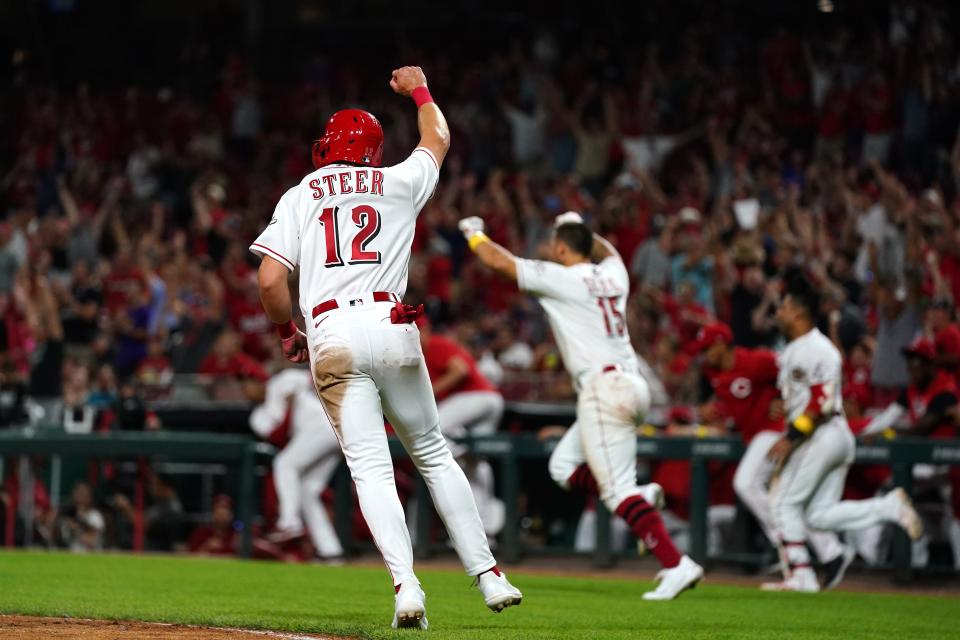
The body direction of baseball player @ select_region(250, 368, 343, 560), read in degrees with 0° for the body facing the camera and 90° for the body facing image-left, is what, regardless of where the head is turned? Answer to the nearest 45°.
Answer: approximately 90°

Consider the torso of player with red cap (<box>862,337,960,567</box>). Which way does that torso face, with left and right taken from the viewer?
facing the viewer and to the left of the viewer

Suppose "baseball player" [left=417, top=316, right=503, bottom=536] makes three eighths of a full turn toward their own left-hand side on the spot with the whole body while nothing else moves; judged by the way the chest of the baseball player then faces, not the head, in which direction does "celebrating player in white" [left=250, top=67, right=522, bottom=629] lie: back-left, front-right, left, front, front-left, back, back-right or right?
front-right

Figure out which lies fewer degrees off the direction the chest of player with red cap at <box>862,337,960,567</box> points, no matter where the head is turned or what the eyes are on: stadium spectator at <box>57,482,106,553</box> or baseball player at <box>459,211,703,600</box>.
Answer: the baseball player

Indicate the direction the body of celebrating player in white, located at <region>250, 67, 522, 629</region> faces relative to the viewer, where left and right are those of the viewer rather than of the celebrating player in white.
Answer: facing away from the viewer

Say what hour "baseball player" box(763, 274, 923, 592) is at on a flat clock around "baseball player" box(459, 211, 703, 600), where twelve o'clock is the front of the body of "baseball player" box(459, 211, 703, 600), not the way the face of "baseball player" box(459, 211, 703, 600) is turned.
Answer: "baseball player" box(763, 274, 923, 592) is roughly at 3 o'clock from "baseball player" box(459, 211, 703, 600).

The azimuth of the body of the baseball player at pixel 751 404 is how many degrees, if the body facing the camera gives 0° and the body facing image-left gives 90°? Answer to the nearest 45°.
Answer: approximately 45°

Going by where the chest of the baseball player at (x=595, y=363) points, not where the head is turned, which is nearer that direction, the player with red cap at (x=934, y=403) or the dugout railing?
the dugout railing

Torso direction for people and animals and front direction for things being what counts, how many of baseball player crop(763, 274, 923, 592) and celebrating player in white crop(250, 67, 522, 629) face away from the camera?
1

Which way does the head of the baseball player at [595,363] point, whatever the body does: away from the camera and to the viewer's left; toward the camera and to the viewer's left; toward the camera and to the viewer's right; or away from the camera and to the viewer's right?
away from the camera and to the viewer's left

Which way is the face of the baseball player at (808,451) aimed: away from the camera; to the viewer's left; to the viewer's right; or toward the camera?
to the viewer's left
